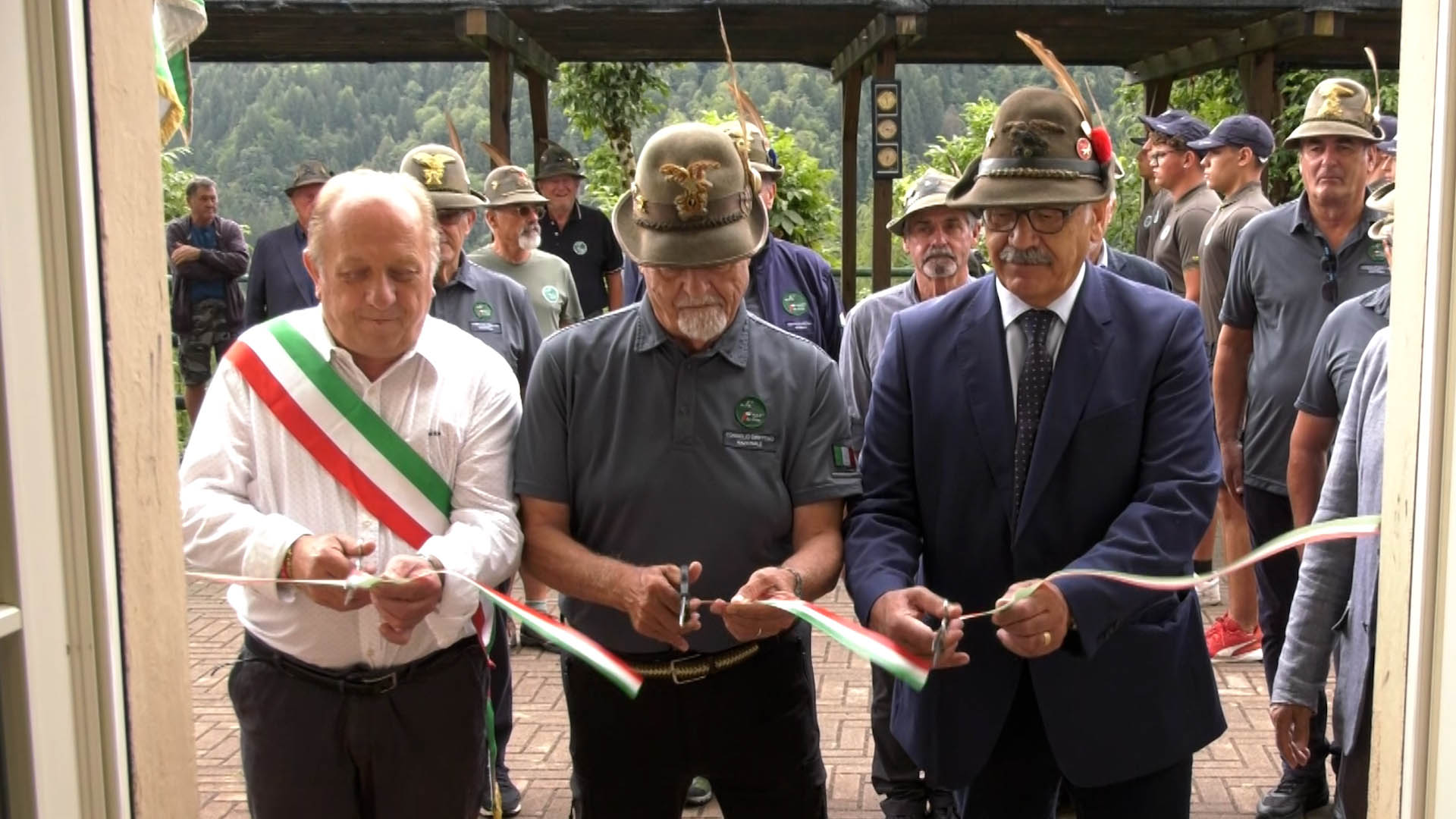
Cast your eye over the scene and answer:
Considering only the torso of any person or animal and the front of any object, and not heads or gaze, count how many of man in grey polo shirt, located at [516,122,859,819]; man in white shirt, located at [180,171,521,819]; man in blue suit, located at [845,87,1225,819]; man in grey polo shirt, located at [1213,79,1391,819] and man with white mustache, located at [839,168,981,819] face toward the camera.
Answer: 5

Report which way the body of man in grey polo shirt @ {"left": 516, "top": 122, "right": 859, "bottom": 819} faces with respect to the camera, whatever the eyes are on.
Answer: toward the camera

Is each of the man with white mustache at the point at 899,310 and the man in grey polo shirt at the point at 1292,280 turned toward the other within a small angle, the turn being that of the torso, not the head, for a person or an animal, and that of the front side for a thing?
no

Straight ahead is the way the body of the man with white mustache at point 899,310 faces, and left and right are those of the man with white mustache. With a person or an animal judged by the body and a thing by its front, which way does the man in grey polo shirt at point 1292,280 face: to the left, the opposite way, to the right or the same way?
the same way

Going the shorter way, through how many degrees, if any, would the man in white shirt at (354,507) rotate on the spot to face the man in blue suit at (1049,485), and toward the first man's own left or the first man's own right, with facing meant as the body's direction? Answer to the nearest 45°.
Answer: approximately 90° to the first man's own left

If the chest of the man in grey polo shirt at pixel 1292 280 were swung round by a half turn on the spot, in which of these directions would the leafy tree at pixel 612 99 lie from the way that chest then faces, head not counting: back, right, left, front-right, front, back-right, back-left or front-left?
front-left

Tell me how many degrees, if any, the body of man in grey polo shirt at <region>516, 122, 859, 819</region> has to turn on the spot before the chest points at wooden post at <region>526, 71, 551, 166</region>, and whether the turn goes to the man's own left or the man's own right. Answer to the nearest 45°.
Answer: approximately 180°

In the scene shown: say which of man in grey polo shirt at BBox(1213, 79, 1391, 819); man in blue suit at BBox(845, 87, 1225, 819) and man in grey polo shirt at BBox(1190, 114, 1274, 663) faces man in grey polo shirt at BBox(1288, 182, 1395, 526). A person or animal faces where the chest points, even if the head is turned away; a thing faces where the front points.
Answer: man in grey polo shirt at BBox(1213, 79, 1391, 819)

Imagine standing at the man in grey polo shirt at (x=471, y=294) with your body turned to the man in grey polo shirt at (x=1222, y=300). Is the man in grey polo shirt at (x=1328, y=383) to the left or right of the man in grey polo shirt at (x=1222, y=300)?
right

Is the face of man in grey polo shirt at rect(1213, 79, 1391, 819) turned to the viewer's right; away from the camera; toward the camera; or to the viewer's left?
toward the camera

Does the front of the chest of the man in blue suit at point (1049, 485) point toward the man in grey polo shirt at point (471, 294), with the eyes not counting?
no

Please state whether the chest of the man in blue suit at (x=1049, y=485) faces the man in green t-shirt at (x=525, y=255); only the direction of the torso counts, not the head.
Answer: no

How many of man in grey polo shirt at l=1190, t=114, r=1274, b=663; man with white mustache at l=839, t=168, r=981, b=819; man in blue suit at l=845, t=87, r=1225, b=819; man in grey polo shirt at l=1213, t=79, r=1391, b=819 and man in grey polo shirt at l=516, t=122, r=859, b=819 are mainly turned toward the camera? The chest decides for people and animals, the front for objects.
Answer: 4

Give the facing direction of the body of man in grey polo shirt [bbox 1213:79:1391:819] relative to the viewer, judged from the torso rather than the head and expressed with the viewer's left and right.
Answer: facing the viewer

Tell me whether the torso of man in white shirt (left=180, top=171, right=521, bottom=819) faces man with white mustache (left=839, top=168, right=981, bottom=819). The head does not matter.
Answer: no

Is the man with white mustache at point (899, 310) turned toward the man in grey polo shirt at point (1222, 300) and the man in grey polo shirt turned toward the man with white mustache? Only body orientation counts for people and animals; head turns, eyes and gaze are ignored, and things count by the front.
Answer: no

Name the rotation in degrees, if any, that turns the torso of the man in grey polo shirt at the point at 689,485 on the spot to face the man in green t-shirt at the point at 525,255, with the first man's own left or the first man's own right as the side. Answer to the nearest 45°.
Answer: approximately 180°

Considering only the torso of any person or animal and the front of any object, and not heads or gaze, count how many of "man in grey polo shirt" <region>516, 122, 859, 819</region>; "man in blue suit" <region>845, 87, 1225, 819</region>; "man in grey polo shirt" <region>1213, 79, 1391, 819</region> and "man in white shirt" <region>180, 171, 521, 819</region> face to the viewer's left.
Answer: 0
